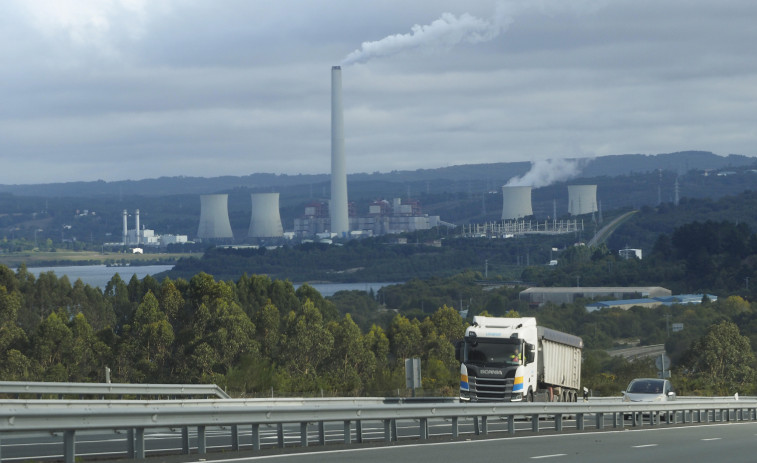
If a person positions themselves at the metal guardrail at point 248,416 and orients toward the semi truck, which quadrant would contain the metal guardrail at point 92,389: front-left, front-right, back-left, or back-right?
front-left

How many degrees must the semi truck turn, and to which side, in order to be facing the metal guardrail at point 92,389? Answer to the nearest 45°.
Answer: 0° — it already faces it

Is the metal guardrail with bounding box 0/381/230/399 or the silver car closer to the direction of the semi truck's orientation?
the metal guardrail

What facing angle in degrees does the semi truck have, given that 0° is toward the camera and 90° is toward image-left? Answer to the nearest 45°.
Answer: approximately 45°

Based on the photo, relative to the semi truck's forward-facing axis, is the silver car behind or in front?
behind
